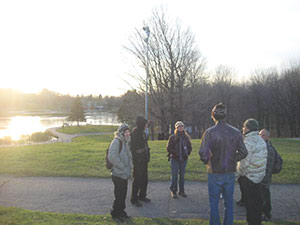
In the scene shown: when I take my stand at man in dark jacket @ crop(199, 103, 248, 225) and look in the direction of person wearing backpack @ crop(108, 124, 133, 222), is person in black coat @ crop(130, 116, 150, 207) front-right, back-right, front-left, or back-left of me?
front-right

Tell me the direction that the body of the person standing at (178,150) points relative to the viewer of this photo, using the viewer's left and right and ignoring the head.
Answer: facing the viewer

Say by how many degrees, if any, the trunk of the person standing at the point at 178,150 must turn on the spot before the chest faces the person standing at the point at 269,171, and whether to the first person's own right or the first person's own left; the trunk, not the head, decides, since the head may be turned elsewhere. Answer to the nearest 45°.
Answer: approximately 45° to the first person's own left

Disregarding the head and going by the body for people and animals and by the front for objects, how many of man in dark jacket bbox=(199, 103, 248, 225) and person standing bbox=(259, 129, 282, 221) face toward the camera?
0

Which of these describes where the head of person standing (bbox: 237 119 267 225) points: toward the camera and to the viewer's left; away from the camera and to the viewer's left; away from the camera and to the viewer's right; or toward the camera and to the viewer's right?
away from the camera and to the viewer's left

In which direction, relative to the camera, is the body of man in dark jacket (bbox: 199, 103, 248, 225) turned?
away from the camera

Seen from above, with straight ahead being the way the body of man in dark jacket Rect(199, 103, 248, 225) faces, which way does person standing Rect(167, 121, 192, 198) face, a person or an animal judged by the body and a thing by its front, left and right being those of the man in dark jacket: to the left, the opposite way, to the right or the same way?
the opposite way

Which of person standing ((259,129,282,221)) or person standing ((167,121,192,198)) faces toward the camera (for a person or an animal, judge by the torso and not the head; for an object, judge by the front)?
person standing ((167,121,192,198))

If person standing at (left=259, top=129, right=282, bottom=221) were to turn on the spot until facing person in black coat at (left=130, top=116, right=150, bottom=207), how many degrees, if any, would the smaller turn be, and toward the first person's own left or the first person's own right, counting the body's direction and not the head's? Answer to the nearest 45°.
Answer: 0° — they already face them

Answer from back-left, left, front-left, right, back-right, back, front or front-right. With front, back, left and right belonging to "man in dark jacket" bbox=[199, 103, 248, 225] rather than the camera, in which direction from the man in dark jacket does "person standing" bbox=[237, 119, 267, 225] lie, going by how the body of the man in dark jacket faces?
front-right

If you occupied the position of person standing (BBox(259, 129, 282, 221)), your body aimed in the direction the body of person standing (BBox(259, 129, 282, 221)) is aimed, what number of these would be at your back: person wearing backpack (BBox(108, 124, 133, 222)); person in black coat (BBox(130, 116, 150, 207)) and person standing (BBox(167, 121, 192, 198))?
0
